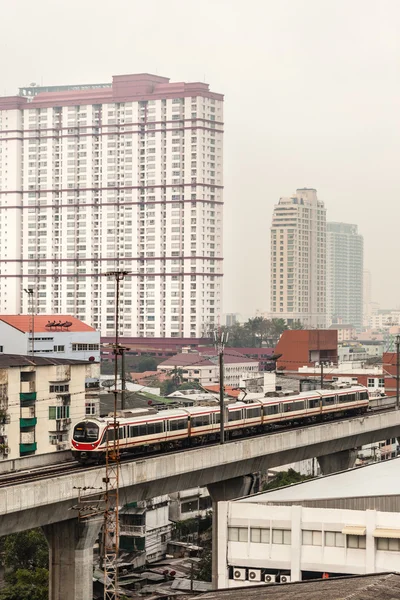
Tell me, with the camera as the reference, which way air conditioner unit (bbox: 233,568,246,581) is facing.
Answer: facing the viewer
